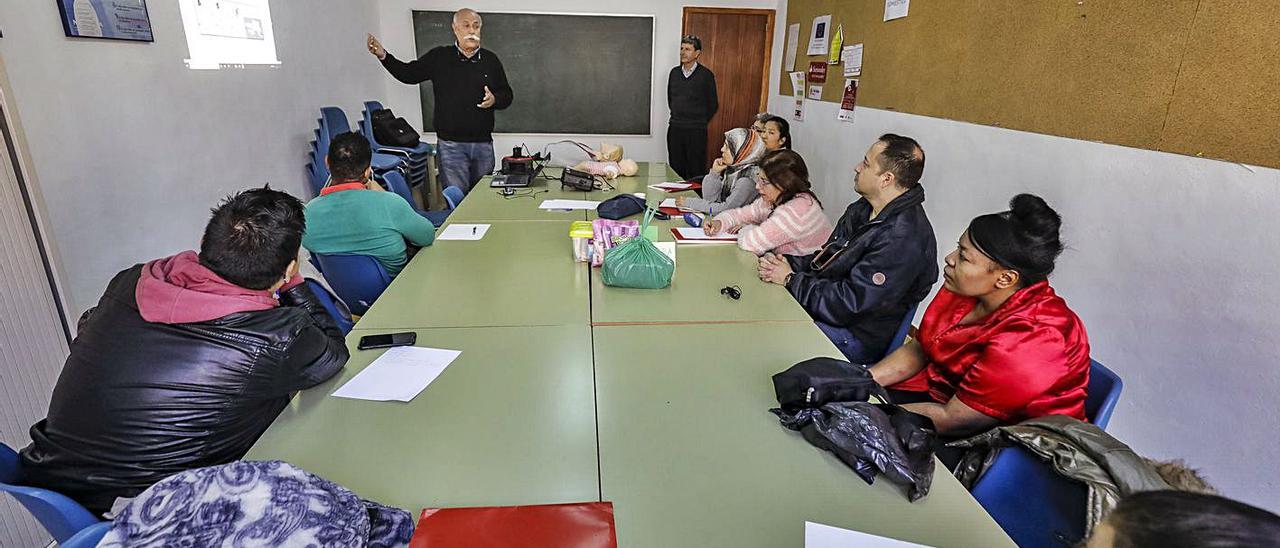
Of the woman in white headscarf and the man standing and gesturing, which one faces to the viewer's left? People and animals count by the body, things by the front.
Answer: the woman in white headscarf

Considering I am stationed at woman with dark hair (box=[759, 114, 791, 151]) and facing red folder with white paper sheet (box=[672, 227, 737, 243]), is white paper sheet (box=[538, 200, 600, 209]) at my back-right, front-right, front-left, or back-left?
front-right

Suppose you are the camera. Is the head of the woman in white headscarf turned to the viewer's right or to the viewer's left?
to the viewer's left

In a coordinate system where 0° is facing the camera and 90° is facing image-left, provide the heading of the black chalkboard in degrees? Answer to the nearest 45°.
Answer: approximately 0°

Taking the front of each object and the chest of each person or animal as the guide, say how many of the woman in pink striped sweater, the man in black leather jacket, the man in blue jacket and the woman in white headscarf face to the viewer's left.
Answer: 3

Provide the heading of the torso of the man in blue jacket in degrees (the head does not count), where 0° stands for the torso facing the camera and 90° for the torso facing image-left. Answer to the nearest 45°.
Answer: approximately 90°

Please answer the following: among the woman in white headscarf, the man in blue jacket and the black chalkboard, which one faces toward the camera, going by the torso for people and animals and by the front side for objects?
the black chalkboard

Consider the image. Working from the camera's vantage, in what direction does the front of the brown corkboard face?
facing the viewer and to the left of the viewer

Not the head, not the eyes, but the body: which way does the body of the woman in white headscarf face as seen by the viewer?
to the viewer's left

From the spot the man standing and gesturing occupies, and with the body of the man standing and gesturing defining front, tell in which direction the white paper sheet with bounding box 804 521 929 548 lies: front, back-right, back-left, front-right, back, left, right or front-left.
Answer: front

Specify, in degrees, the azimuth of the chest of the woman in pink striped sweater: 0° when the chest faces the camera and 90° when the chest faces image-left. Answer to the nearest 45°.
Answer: approximately 90°

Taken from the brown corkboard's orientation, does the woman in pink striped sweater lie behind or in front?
in front

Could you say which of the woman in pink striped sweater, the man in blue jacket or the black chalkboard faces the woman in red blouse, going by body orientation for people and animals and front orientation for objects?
the black chalkboard

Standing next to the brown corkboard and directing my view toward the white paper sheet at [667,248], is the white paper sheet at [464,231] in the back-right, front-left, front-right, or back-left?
front-right

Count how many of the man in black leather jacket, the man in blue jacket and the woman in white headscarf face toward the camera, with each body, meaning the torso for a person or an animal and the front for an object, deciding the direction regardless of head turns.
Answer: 0

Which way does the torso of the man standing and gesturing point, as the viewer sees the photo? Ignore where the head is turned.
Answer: toward the camera

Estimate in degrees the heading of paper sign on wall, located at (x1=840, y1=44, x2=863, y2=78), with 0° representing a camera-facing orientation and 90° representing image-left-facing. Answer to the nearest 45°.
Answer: approximately 45°

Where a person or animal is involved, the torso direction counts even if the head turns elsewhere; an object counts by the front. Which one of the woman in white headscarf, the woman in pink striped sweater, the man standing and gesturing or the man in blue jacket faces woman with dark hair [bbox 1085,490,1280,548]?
the man standing and gesturing

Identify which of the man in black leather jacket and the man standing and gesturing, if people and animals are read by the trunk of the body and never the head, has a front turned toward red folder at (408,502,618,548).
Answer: the man standing and gesturing

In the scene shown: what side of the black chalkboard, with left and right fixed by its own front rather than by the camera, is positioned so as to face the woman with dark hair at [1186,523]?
front

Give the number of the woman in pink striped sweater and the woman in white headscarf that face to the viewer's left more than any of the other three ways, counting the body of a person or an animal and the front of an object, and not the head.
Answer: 2

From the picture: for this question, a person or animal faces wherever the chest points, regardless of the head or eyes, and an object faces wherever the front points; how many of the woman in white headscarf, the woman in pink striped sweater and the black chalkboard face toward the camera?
1

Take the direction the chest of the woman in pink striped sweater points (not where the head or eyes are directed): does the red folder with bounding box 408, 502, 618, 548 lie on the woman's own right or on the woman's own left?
on the woman's own left

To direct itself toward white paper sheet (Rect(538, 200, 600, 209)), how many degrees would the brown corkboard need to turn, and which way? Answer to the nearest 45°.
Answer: approximately 45° to its right
